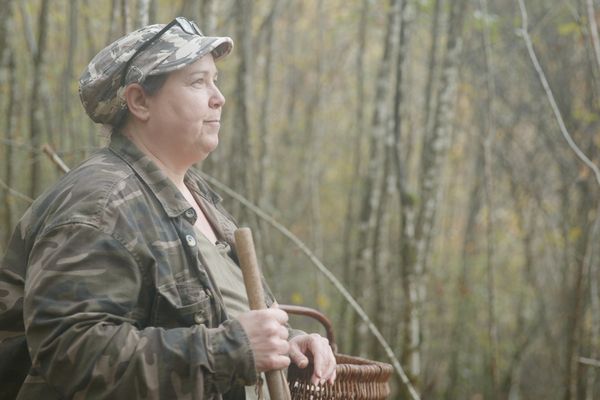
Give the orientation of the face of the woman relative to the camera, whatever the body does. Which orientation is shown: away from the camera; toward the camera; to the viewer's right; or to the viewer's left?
to the viewer's right

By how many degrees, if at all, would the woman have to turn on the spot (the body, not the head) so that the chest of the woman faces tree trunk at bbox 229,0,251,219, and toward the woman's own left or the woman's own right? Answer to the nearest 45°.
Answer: approximately 90° to the woman's own left

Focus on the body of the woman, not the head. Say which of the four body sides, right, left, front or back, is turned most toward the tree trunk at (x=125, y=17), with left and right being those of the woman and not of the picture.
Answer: left

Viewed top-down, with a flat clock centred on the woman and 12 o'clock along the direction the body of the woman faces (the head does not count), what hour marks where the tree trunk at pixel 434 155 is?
The tree trunk is roughly at 10 o'clock from the woman.

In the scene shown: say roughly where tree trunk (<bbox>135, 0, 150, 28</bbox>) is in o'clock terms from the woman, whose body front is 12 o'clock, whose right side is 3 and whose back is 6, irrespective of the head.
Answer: The tree trunk is roughly at 9 o'clock from the woman.

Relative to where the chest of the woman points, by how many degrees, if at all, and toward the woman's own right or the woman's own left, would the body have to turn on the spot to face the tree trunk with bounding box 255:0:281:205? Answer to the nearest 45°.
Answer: approximately 90° to the woman's own left

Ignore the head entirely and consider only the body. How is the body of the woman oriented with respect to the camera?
to the viewer's right

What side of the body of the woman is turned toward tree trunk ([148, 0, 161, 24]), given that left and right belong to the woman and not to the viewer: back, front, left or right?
left
